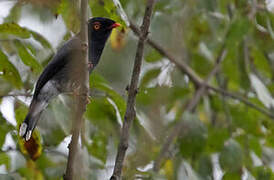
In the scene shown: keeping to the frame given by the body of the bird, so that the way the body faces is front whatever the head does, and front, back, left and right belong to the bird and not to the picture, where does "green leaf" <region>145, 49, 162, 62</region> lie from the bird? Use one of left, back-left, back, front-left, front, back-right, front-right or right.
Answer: front-left

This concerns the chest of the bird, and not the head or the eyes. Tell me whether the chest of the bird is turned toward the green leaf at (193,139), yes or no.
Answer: yes

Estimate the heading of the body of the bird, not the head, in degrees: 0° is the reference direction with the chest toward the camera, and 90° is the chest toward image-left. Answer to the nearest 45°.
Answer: approximately 270°

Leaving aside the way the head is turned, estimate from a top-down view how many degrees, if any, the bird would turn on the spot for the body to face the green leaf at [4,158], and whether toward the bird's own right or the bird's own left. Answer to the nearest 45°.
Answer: approximately 135° to the bird's own left

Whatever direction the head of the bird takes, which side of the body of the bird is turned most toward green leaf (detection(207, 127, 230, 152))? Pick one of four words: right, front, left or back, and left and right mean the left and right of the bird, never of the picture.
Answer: front

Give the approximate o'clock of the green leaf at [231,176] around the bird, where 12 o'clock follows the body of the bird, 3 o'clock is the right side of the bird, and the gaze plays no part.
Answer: The green leaf is roughly at 1 o'clock from the bird.

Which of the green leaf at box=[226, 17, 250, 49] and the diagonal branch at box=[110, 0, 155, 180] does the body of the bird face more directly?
the diagonal branch

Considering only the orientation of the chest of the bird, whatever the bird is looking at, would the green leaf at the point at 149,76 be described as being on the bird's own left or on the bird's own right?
on the bird's own left
